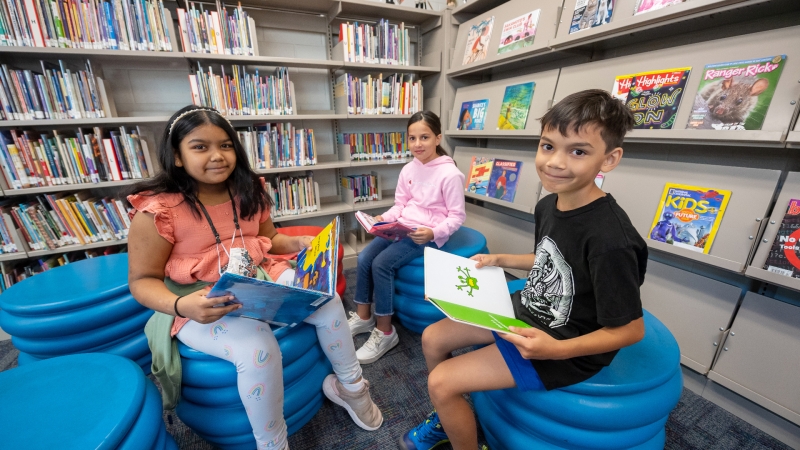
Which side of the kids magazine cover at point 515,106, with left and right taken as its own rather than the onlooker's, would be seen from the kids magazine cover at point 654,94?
left

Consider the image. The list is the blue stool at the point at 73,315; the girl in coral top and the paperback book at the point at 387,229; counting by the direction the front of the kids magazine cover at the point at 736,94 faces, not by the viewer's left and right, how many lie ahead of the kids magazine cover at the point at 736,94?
3

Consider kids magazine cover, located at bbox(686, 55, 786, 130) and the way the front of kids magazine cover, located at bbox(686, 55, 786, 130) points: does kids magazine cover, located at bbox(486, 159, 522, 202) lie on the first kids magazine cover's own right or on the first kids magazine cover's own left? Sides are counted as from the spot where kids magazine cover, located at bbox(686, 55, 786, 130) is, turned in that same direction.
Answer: on the first kids magazine cover's own right

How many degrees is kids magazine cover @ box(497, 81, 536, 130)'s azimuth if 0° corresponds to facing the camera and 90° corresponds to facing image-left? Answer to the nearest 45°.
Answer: approximately 45°

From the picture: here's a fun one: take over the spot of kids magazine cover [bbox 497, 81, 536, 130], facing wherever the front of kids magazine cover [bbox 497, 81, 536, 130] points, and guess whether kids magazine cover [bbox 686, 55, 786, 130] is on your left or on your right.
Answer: on your left

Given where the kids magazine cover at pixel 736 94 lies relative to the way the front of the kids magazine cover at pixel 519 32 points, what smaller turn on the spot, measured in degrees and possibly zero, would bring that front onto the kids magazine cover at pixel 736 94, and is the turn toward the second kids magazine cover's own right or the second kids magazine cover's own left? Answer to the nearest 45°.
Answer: approximately 90° to the second kids magazine cover's own left

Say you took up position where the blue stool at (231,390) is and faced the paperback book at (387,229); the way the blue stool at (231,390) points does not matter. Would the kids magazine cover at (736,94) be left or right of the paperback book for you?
right

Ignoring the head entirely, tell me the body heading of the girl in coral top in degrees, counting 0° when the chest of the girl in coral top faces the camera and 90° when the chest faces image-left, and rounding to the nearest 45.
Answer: approximately 315°

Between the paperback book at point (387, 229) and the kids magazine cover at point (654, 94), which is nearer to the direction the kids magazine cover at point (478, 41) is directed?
the paperback book

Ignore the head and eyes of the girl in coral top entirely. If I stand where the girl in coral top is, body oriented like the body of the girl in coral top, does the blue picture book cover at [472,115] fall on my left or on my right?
on my left
